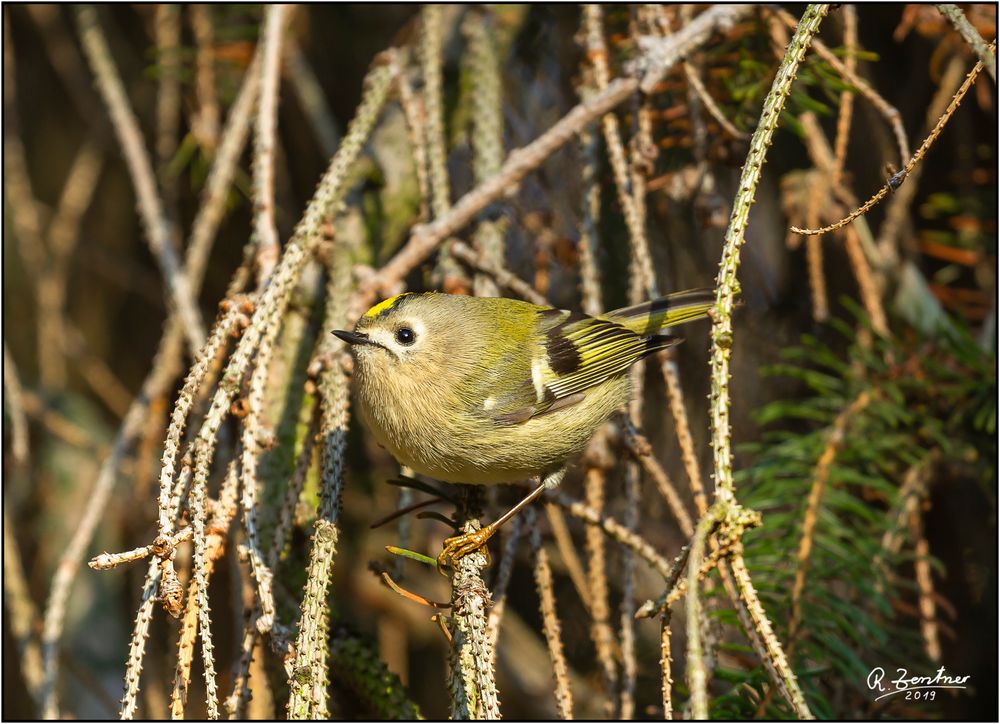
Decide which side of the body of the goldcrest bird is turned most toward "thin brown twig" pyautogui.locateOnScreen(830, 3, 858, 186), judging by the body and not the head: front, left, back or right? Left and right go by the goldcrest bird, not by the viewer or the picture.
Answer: back

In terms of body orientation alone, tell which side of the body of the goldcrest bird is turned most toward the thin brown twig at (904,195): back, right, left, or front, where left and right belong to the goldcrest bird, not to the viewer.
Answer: back

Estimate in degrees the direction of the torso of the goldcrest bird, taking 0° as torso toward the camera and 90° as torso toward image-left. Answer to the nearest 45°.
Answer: approximately 90°
